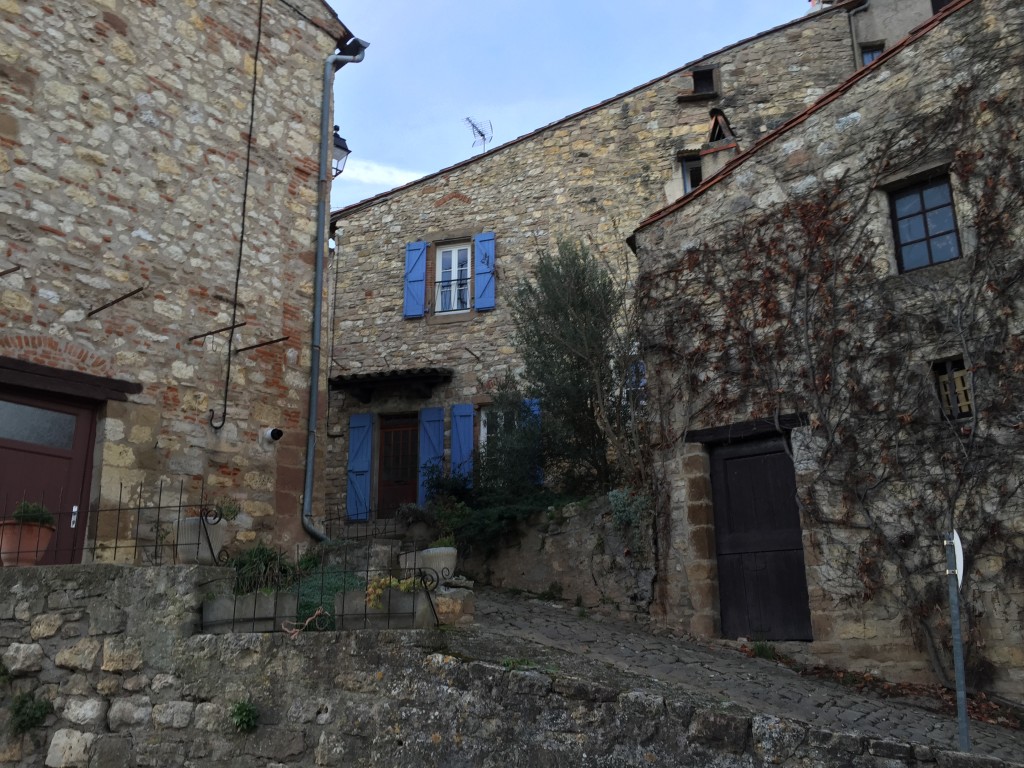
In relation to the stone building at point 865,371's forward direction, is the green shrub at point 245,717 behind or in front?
in front

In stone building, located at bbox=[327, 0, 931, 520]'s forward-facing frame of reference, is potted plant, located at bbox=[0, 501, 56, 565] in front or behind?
in front

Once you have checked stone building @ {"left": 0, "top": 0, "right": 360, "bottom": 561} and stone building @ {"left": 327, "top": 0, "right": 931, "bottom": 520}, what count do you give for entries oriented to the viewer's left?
0

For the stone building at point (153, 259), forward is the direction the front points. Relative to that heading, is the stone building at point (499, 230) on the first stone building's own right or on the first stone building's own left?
on the first stone building's own left

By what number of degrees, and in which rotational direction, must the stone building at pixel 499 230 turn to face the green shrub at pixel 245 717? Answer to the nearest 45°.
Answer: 0° — it already faces it

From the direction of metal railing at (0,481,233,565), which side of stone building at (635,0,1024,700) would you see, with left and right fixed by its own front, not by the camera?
front

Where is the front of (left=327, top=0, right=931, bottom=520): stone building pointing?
toward the camera

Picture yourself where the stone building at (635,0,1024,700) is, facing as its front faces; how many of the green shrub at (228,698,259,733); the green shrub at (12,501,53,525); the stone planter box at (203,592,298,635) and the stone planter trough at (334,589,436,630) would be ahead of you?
4

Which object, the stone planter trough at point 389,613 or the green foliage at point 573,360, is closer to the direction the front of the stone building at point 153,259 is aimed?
the stone planter trough

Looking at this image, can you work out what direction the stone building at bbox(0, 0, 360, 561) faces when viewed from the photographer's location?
facing the viewer and to the right of the viewer

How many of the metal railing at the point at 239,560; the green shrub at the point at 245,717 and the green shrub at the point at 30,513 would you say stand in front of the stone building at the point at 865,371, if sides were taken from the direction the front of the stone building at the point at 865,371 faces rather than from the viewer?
3

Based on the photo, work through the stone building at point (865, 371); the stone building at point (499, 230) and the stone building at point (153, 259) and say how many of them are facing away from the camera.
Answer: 0

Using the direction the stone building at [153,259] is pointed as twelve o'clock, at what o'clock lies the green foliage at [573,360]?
The green foliage is roughly at 10 o'clock from the stone building.

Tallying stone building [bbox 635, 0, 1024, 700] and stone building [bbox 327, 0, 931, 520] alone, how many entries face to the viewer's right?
0

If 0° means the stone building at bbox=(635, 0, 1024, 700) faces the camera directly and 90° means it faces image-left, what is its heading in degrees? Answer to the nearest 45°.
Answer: approximately 45°
